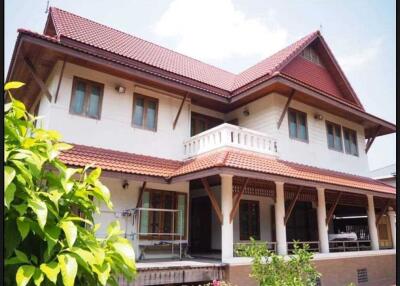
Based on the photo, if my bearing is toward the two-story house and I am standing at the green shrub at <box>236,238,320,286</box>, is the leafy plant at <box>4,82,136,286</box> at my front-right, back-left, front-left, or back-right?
back-left

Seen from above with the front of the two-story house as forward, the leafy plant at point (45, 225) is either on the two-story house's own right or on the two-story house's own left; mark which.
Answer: on the two-story house's own right

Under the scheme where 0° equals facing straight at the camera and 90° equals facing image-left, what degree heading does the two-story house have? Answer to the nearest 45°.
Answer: approximately 315°
